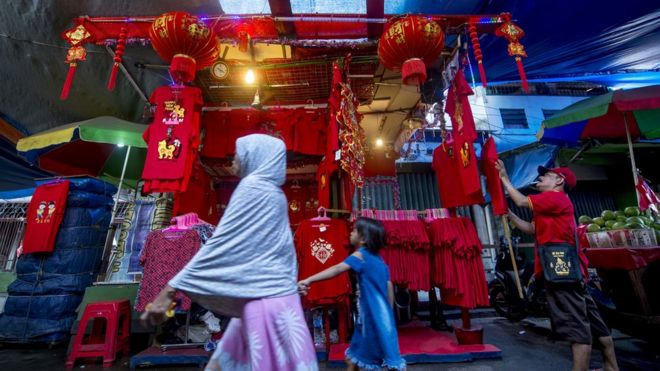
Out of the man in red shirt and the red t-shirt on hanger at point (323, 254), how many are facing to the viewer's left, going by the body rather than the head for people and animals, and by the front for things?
1

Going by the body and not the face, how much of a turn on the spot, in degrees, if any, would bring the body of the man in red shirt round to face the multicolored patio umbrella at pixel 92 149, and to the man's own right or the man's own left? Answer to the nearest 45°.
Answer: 0° — they already face it

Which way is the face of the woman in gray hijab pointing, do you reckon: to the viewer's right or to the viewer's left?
to the viewer's left

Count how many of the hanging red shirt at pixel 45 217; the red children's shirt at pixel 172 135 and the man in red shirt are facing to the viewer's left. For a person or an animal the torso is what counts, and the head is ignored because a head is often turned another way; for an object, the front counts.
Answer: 1

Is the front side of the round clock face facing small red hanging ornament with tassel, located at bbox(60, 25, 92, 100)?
no

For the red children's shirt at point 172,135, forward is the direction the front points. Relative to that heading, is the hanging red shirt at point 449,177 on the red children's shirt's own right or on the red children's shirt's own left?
on the red children's shirt's own left

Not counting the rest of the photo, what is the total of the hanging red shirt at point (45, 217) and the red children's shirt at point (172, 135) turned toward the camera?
2

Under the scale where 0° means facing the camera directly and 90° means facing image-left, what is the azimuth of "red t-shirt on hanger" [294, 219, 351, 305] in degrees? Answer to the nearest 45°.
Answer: approximately 0°

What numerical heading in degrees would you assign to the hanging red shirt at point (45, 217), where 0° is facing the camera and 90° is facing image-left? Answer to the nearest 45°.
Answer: approximately 0°

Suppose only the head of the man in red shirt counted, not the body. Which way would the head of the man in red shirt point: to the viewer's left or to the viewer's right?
to the viewer's left

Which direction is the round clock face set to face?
toward the camera
